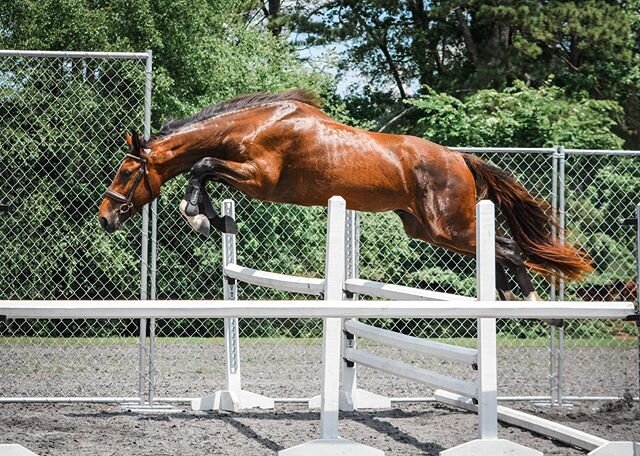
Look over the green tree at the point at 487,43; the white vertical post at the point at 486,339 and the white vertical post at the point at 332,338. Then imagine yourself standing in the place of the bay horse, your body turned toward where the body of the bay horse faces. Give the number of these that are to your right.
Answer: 1

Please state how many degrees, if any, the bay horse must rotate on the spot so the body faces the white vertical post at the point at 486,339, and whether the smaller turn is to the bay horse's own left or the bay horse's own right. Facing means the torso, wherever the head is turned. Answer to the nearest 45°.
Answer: approximately 135° to the bay horse's own left

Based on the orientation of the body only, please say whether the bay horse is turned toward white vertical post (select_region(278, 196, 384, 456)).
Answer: no

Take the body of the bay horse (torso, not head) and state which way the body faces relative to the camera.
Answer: to the viewer's left

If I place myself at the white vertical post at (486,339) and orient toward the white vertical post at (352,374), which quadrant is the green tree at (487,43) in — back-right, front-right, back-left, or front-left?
front-right

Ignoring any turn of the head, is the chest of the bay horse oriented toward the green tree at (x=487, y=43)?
no
